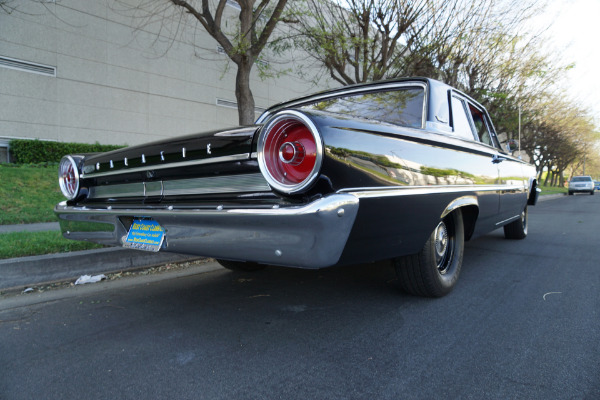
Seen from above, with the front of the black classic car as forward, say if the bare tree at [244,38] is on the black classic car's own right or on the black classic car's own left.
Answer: on the black classic car's own left

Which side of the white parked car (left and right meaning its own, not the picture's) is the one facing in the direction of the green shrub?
front

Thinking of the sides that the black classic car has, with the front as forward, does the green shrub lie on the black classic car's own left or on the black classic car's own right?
on the black classic car's own left

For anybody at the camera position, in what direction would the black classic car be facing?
facing away from the viewer and to the right of the viewer

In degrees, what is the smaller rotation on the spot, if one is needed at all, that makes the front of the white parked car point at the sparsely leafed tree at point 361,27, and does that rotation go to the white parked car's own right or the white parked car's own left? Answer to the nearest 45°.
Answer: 0° — it already faces it
